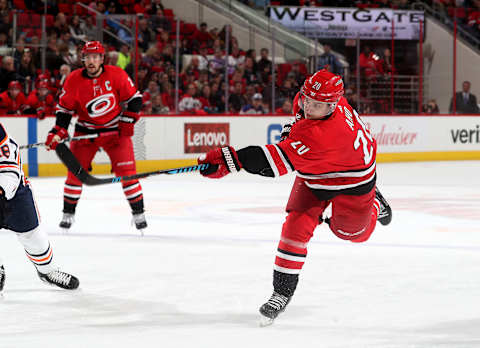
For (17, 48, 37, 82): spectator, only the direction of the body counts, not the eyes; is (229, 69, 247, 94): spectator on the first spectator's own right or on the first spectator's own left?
on the first spectator's own left

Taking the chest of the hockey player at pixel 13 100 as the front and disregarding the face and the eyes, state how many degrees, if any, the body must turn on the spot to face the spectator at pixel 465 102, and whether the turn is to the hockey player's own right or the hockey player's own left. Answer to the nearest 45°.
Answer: approximately 90° to the hockey player's own left

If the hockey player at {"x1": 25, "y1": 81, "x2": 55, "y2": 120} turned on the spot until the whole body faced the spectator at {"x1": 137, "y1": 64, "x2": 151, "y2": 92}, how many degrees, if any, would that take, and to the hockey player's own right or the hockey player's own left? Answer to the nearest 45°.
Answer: approximately 90° to the hockey player's own left

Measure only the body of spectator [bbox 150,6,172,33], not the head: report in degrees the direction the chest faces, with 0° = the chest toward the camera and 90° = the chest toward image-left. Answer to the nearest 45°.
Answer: approximately 0°
